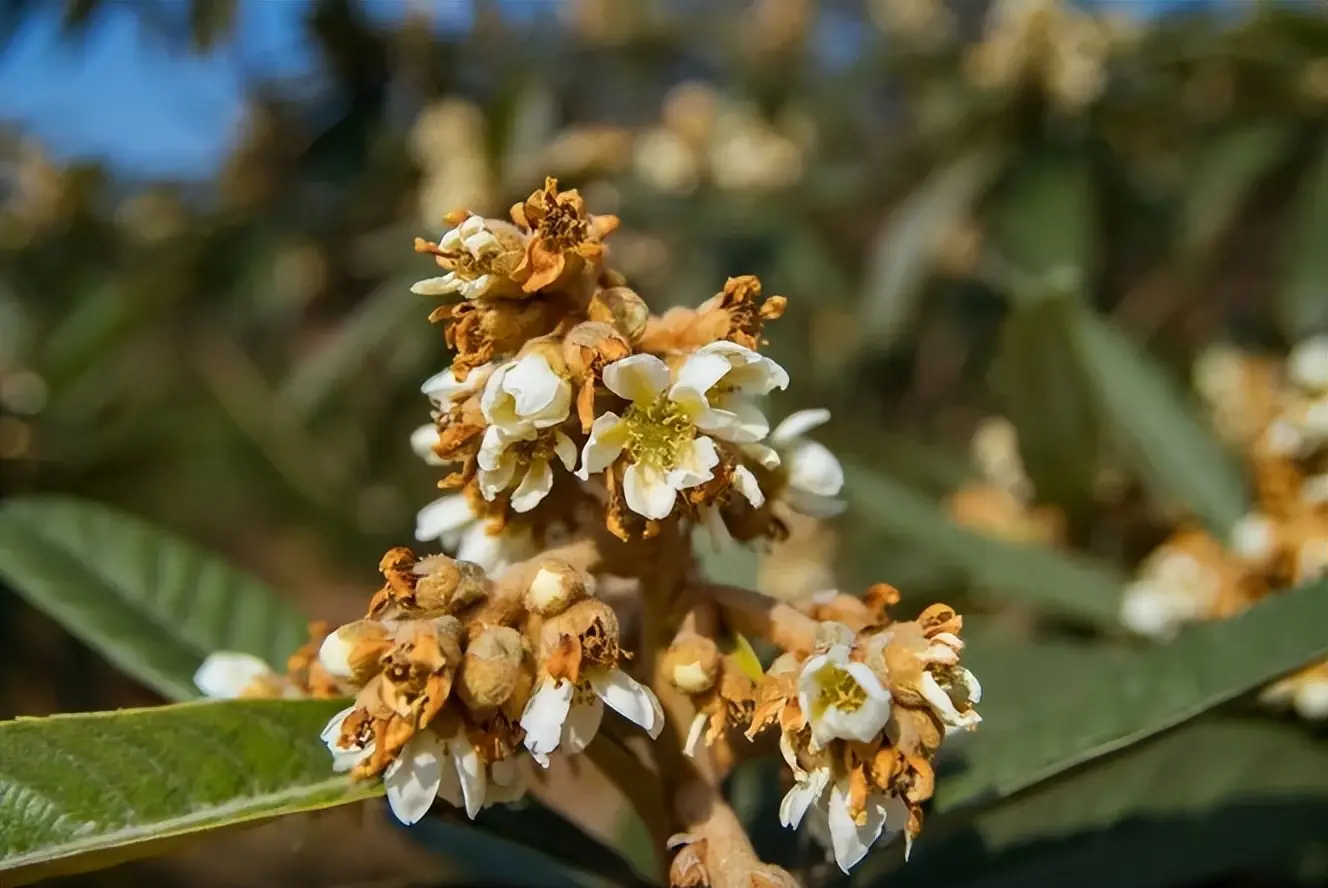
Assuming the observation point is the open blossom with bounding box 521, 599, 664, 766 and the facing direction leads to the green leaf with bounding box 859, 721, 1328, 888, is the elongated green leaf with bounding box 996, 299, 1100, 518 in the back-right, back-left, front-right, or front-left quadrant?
front-left

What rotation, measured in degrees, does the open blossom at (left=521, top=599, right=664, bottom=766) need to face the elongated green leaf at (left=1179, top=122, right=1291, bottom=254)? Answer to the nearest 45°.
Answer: approximately 180°

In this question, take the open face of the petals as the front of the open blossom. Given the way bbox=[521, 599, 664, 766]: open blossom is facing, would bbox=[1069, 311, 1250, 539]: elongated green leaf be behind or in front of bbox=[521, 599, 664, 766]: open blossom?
behind

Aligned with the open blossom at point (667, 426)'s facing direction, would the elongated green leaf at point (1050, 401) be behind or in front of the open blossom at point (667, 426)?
behind

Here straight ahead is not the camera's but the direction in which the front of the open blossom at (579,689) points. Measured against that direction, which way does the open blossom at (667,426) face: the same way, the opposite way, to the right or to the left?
the same way

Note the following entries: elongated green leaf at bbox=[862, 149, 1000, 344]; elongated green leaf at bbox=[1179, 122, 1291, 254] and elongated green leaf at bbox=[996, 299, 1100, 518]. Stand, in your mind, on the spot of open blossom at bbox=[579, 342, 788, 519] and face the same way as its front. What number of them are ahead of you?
0

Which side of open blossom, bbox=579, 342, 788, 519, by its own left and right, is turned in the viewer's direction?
front

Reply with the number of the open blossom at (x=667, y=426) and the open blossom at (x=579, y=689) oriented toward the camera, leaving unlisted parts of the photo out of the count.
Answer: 2

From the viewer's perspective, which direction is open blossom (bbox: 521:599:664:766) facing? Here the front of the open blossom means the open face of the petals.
toward the camera

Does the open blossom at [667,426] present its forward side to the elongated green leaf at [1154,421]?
no
